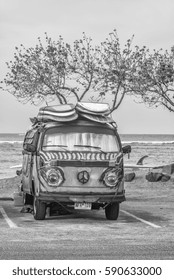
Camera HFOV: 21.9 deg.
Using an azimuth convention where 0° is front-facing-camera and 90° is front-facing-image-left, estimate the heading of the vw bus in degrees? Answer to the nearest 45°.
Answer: approximately 0°
